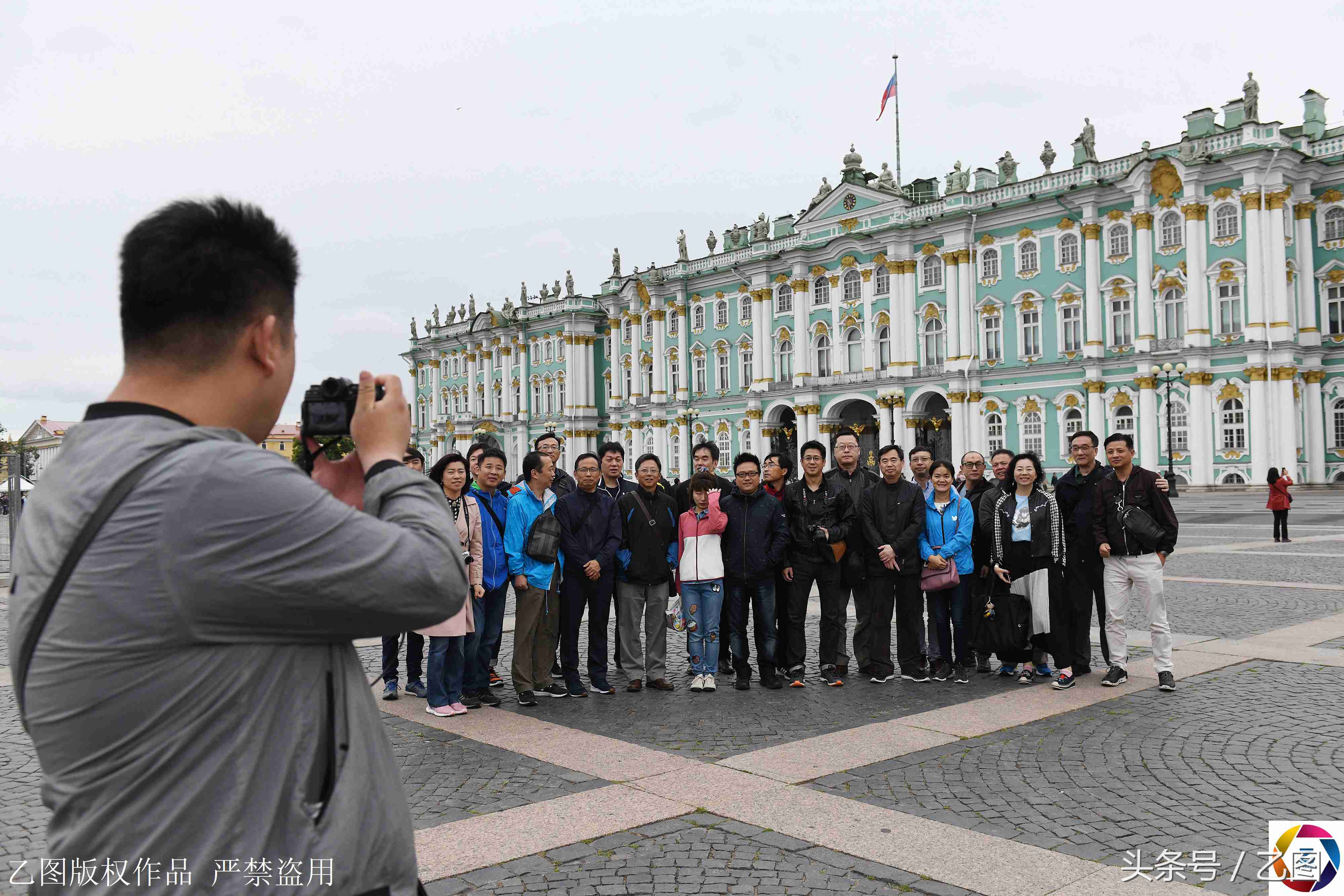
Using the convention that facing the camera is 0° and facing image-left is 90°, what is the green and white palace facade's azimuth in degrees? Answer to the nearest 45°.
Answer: approximately 45°

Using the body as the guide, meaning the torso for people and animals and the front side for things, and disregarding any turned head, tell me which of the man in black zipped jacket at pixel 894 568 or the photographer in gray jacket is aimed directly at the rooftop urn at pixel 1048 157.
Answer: the photographer in gray jacket

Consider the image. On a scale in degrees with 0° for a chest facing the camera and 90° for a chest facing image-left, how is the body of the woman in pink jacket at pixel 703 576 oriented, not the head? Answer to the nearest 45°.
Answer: approximately 0°

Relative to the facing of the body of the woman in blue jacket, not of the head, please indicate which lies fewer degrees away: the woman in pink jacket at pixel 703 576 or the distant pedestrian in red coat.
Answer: the woman in pink jacket

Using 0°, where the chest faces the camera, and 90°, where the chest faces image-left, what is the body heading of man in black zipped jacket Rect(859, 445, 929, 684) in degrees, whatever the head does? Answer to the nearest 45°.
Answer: approximately 0°

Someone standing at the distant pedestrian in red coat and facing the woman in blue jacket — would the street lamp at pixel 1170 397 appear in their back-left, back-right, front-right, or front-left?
back-right

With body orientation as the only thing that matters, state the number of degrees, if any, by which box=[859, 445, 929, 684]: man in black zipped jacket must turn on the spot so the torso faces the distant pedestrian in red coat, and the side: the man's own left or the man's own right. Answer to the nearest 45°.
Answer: approximately 135° to the man's own left

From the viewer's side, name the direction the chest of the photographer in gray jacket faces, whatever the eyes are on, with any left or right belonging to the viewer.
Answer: facing away from the viewer and to the right of the viewer

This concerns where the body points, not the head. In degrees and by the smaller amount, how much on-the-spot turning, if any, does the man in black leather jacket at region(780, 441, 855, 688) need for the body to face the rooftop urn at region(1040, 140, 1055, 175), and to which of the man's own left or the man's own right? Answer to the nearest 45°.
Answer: approximately 180°
